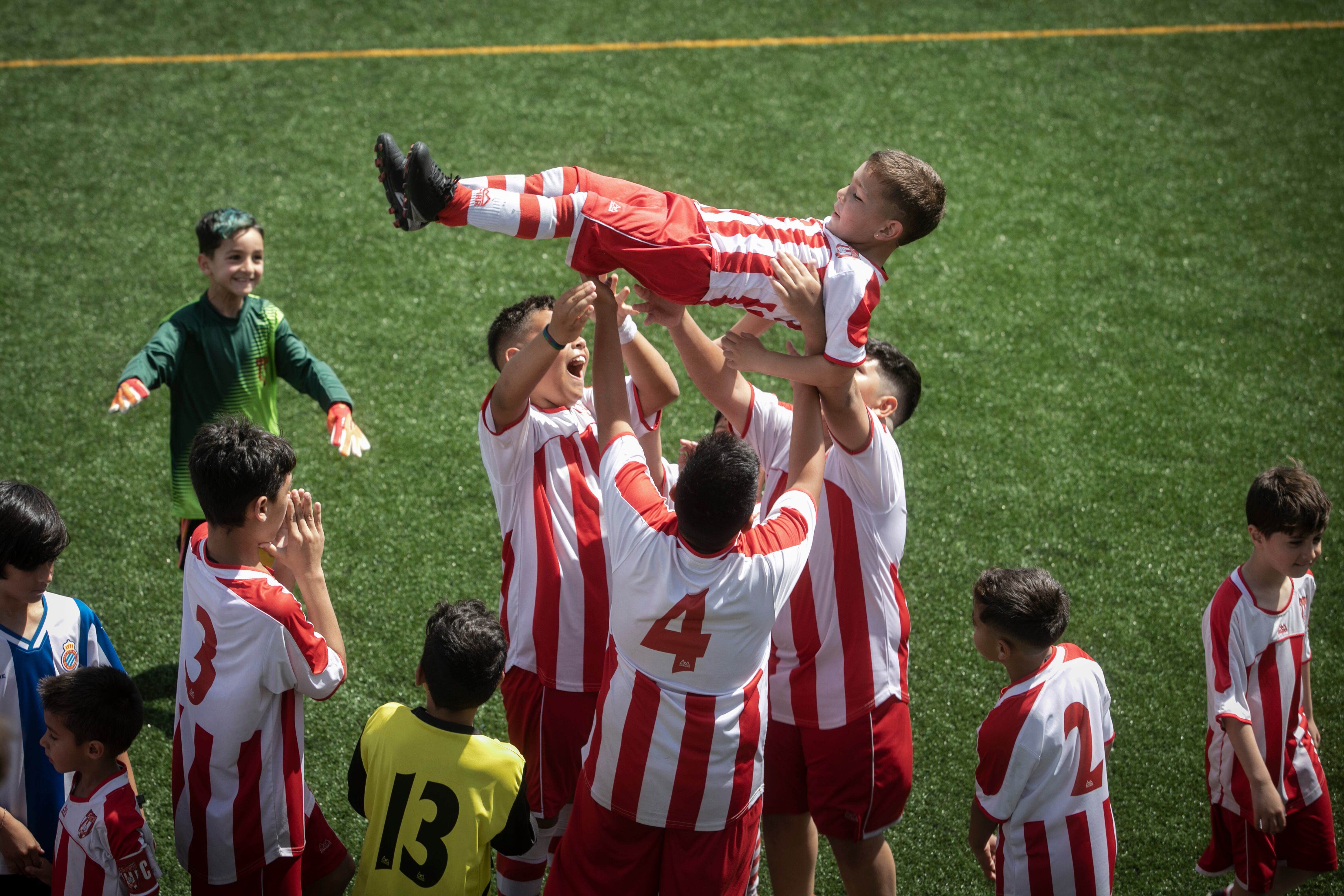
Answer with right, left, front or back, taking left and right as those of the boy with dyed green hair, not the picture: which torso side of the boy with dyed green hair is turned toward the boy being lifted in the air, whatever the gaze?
front

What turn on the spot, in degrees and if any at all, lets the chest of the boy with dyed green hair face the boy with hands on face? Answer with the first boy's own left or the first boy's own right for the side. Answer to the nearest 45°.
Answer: approximately 45° to the first boy's own right

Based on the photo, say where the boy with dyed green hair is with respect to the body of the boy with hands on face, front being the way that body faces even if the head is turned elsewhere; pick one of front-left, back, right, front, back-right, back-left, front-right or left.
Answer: front-left

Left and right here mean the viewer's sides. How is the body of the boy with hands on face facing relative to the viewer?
facing away from the viewer and to the right of the viewer

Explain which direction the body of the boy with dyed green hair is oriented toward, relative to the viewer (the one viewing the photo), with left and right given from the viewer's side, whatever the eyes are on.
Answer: facing the viewer and to the right of the viewer

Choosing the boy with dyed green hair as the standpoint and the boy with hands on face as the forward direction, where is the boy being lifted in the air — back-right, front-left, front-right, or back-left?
front-left

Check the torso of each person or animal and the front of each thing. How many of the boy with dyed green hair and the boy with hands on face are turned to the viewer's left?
0

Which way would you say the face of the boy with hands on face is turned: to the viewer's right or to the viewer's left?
to the viewer's right
